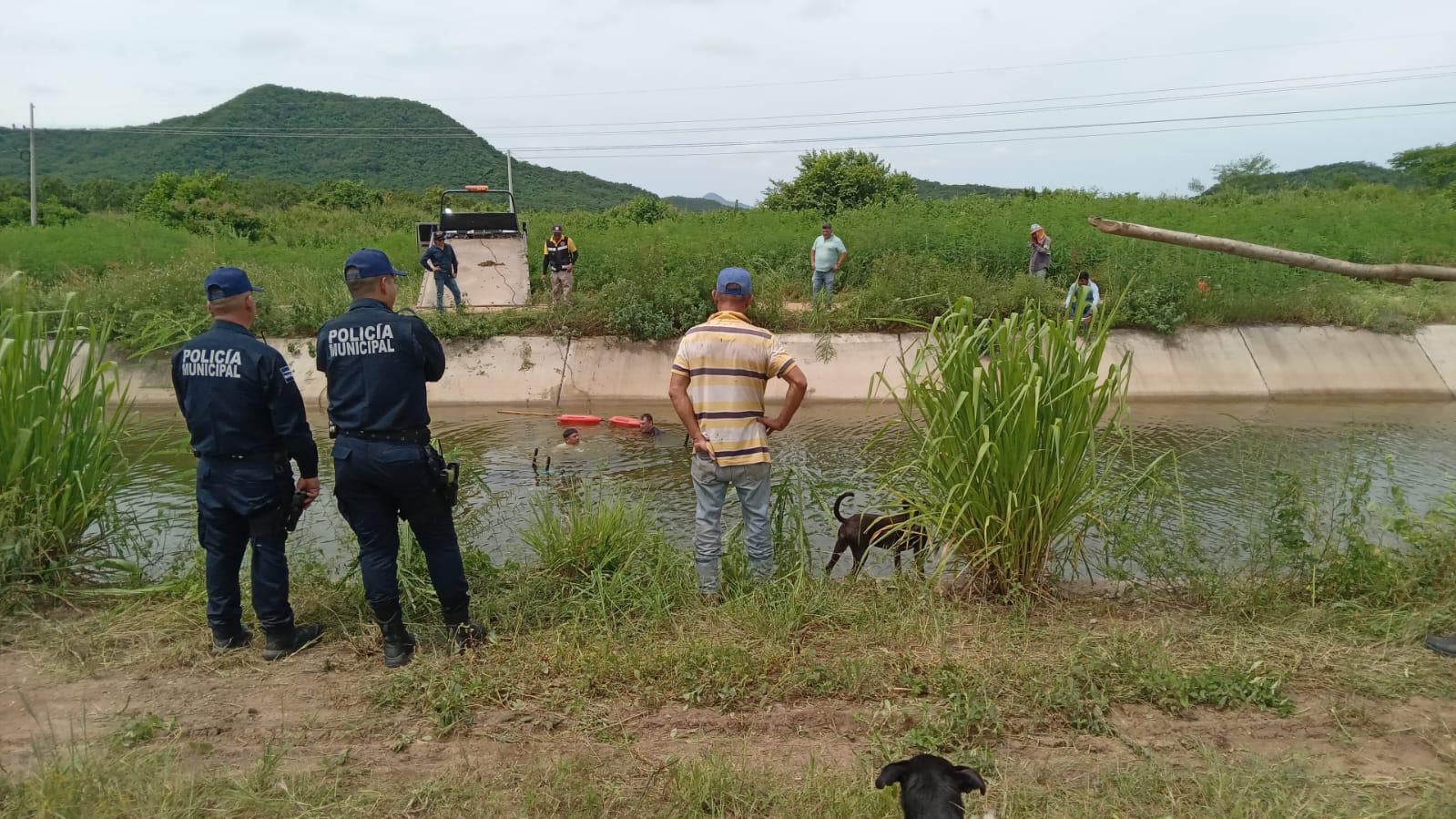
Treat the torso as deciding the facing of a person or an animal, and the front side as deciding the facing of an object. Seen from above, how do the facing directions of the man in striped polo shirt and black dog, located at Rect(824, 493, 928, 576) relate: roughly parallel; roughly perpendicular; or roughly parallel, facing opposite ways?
roughly perpendicular

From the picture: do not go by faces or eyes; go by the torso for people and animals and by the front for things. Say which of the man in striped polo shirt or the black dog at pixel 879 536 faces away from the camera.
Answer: the man in striped polo shirt

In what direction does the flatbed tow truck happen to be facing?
away from the camera

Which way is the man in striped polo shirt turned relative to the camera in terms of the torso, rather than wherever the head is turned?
away from the camera

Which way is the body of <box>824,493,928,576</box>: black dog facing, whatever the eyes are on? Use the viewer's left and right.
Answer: facing to the right of the viewer

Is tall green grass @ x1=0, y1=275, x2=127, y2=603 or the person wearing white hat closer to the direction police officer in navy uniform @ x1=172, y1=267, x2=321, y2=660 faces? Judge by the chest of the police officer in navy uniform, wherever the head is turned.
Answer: the person wearing white hat

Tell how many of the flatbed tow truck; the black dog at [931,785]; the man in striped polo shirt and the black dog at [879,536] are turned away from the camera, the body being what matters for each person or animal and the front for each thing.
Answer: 3

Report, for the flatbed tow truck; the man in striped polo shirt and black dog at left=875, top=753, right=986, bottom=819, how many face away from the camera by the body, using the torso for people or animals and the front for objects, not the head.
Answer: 3

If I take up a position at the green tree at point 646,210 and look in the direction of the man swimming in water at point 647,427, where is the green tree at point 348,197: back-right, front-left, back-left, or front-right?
back-right

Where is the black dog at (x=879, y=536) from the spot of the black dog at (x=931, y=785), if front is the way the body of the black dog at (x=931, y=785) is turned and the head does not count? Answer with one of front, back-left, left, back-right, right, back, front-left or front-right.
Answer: front

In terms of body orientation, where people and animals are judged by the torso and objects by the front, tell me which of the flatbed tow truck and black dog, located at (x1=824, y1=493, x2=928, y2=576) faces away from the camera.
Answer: the flatbed tow truck

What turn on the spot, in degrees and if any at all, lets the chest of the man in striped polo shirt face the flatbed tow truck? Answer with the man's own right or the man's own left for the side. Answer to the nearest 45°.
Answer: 0° — they already face it

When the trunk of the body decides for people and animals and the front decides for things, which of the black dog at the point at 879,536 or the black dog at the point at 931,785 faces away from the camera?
the black dog at the point at 931,785

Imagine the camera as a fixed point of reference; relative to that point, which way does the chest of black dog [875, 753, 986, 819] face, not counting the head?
away from the camera

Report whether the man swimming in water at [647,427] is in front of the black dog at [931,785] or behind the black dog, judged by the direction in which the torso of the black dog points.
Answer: in front

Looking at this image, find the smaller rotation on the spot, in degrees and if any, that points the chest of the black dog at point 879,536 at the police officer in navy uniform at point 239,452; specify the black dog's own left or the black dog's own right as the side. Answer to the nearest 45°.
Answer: approximately 135° to the black dog's own right

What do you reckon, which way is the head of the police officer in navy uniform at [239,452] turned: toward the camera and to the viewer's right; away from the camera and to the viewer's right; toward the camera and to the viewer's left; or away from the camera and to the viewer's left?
away from the camera and to the viewer's right
